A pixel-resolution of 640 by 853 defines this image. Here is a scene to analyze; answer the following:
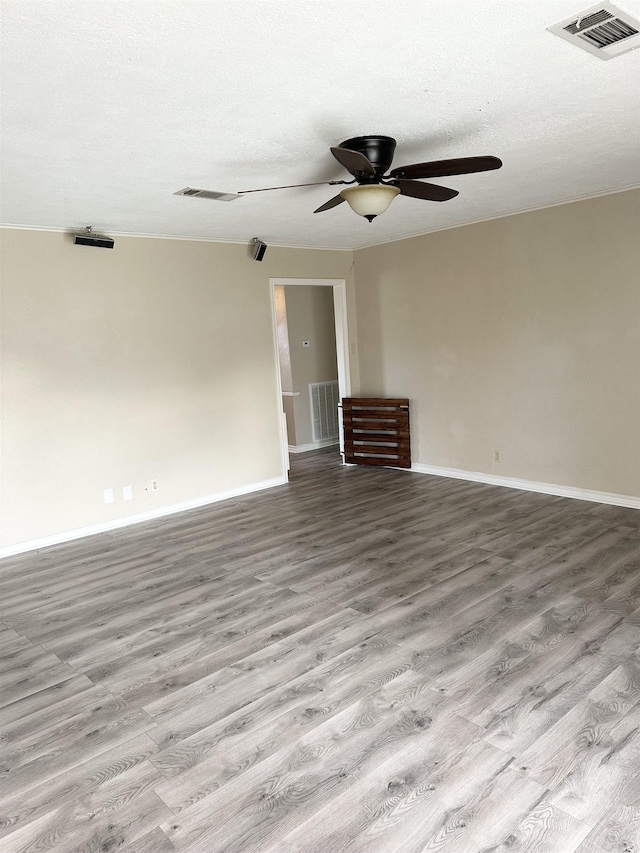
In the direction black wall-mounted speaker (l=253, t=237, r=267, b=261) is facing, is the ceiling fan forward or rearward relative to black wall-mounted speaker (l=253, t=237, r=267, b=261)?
forward

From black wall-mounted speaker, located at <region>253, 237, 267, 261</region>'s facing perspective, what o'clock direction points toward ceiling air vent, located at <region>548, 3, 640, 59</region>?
The ceiling air vent is roughly at 1 o'clock from the black wall-mounted speaker.

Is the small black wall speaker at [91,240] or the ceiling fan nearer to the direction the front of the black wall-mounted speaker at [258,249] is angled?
the ceiling fan

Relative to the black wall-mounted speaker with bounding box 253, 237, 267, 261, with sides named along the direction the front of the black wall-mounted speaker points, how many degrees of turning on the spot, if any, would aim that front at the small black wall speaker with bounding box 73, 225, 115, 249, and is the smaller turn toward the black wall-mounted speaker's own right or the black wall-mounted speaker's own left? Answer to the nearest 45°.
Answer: approximately 90° to the black wall-mounted speaker's own right

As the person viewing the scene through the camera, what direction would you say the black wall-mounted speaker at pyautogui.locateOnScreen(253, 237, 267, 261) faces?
facing the viewer and to the right of the viewer

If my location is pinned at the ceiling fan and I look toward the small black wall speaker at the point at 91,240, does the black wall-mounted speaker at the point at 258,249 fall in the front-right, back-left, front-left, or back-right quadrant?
front-right

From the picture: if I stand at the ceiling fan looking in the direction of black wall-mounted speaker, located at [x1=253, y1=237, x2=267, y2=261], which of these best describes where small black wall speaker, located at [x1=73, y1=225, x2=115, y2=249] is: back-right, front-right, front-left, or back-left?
front-left
